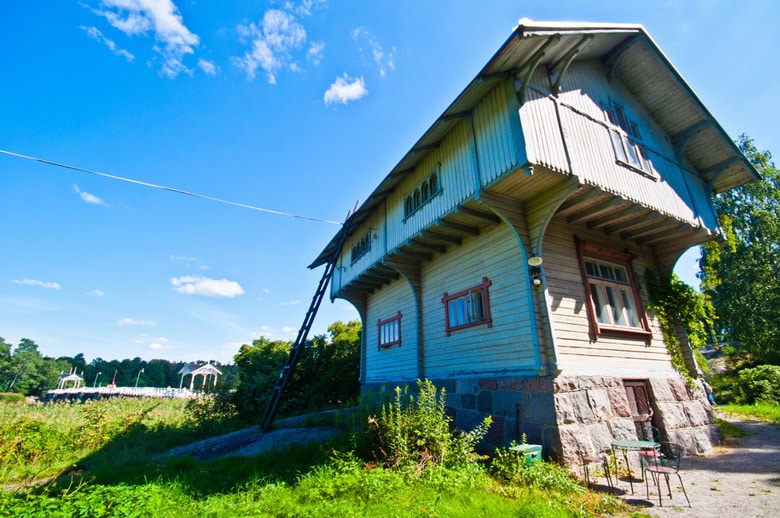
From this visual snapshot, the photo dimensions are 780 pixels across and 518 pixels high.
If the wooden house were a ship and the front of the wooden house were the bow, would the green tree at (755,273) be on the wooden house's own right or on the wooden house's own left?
on the wooden house's own left

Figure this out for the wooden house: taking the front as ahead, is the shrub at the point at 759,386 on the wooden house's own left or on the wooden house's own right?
on the wooden house's own left

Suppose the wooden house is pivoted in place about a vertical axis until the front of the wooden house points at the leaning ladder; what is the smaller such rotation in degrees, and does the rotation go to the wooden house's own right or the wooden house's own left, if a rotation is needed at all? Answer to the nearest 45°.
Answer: approximately 135° to the wooden house's own right

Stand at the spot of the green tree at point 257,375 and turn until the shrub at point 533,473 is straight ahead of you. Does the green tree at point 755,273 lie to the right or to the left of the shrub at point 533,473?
left

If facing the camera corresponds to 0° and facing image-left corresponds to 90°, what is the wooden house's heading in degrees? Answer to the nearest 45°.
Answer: approximately 315°

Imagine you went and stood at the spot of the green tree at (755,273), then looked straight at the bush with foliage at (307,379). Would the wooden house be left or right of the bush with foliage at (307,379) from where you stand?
left

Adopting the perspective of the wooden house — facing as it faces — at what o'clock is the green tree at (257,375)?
The green tree is roughly at 5 o'clock from the wooden house.

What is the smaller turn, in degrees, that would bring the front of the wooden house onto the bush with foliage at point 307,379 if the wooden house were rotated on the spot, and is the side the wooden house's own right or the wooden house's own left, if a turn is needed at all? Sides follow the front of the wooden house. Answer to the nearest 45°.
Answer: approximately 180°
